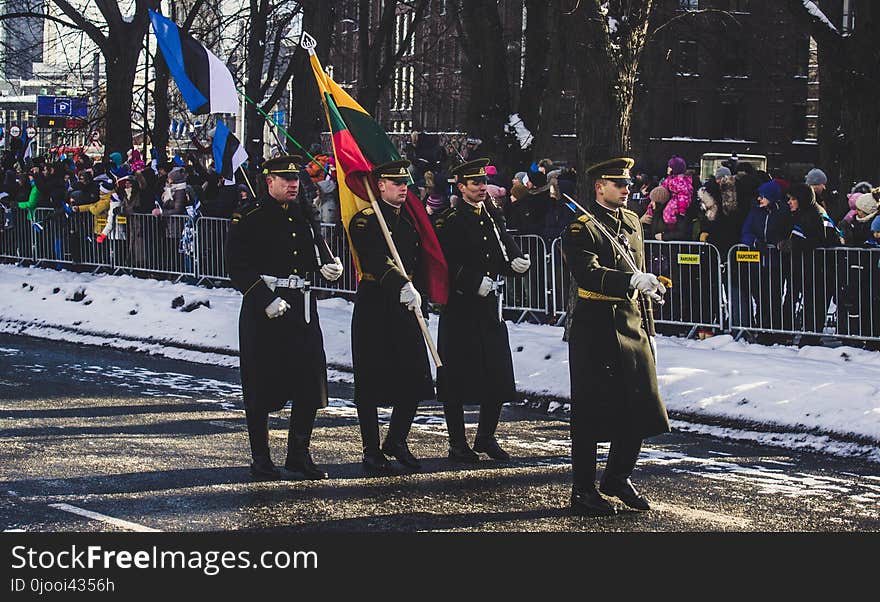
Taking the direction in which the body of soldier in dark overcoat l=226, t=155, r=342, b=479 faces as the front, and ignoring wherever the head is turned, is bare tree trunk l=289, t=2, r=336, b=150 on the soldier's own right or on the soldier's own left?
on the soldier's own left

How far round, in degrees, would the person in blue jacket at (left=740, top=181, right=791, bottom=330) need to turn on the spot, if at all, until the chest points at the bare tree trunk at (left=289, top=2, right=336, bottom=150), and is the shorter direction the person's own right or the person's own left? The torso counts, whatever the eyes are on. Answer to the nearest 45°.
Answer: approximately 90° to the person's own right

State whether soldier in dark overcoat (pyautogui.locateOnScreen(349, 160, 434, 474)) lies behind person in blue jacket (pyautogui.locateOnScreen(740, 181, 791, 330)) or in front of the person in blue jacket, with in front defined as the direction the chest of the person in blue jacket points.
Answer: in front

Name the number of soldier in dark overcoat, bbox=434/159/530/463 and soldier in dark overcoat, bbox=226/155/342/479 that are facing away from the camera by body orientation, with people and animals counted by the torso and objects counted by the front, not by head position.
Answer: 0

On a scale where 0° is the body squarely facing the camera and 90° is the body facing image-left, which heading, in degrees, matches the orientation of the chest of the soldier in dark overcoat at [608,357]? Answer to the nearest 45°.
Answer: approximately 315°

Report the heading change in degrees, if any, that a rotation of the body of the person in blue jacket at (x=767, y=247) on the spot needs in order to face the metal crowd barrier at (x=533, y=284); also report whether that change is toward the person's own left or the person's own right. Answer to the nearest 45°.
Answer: approximately 90° to the person's own right

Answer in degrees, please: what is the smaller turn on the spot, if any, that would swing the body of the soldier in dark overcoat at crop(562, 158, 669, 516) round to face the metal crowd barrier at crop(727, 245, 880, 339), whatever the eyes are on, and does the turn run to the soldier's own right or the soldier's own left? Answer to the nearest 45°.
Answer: approximately 135° to the soldier's own left

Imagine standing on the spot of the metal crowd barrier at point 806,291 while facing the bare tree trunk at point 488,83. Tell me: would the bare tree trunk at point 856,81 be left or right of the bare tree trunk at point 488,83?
right
